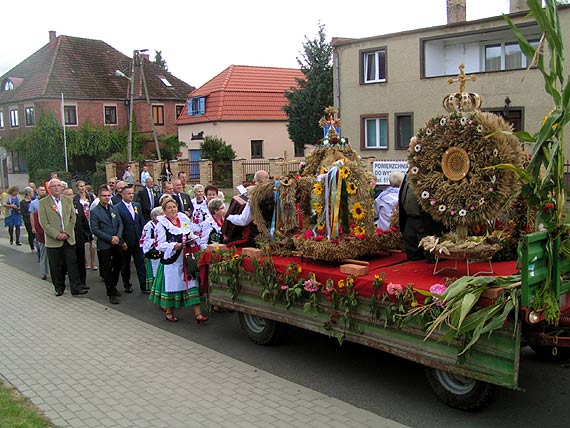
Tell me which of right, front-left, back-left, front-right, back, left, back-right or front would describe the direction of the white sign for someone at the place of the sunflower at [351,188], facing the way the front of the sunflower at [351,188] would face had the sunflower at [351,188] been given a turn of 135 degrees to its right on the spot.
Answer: front-right

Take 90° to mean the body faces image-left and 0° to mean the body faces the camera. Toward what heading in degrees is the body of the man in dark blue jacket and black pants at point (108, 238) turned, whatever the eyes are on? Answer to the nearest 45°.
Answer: approximately 315°

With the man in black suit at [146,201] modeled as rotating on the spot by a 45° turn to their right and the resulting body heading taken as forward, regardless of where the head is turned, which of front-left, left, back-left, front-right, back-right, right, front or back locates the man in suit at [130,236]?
front

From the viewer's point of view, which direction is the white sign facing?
toward the camera

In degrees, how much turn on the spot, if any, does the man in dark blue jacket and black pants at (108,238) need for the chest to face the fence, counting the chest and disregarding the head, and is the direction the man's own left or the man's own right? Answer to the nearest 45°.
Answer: approximately 135° to the man's own left

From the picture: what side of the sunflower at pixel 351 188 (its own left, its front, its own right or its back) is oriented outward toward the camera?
front

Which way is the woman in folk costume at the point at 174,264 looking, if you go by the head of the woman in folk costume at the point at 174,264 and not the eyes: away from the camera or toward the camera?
toward the camera

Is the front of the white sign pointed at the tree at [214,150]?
no

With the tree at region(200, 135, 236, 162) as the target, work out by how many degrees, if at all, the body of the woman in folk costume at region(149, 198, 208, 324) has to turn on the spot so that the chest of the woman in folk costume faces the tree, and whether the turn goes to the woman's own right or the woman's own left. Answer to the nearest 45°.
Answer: approximately 135° to the woman's own left
